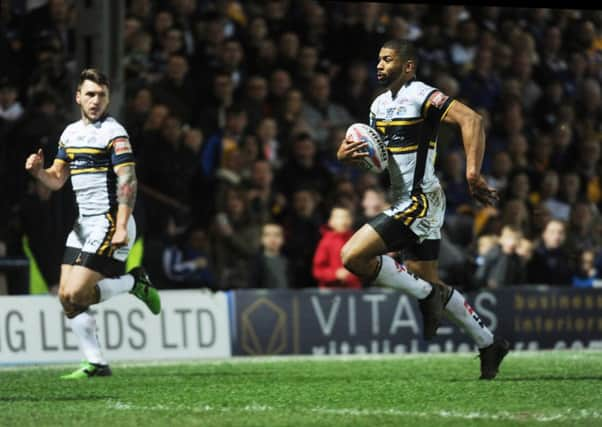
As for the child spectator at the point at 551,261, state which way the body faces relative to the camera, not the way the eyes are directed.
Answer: toward the camera

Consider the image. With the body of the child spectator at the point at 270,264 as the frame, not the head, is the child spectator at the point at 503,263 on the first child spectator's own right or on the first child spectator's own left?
on the first child spectator's own left

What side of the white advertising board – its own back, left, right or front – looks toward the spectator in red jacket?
left

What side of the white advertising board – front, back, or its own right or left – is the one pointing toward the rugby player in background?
front

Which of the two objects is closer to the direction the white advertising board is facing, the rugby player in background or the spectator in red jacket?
the rugby player in background

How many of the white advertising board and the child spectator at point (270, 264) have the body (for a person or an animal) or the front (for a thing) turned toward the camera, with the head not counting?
2

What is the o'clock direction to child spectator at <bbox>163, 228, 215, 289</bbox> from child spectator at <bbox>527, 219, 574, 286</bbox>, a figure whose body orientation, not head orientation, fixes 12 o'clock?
child spectator at <bbox>163, 228, 215, 289</bbox> is roughly at 2 o'clock from child spectator at <bbox>527, 219, 574, 286</bbox>.

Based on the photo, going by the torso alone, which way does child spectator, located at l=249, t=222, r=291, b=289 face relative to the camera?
toward the camera

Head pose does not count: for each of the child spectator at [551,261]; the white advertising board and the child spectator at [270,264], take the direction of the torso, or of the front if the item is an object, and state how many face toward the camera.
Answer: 3

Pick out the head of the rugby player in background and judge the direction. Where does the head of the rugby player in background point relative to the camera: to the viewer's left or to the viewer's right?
to the viewer's right
